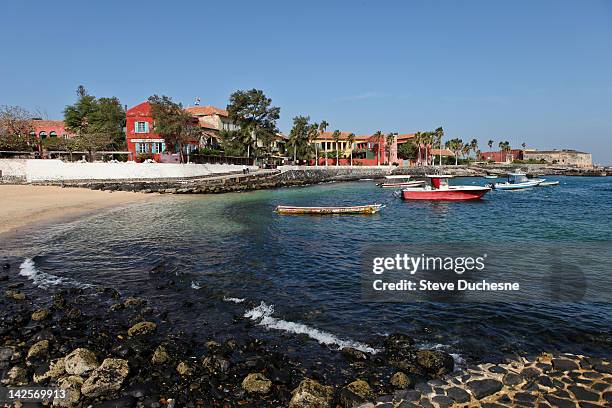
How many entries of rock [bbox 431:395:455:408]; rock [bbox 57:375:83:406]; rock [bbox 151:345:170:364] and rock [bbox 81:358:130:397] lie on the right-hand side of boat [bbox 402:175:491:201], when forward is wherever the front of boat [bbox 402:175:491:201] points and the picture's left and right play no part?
4

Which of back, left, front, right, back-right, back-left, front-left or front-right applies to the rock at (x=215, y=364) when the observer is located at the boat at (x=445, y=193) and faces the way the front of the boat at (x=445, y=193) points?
right

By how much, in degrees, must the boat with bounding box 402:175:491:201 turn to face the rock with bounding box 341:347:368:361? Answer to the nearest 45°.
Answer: approximately 90° to its right

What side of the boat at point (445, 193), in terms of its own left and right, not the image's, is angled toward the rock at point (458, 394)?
right

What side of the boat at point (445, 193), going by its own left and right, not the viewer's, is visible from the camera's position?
right

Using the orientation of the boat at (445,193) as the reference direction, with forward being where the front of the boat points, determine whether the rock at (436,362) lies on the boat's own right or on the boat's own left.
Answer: on the boat's own right
